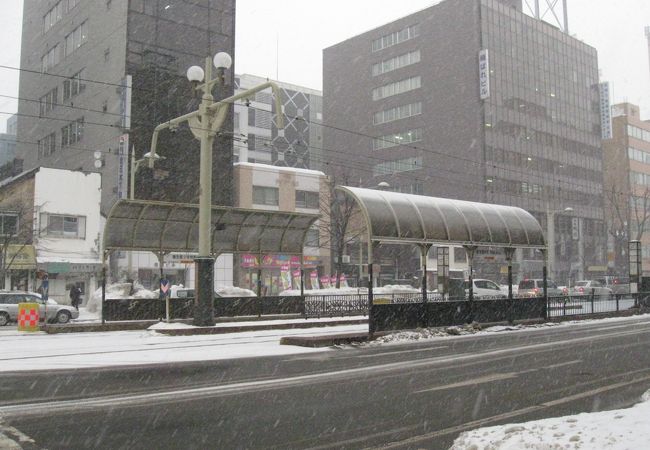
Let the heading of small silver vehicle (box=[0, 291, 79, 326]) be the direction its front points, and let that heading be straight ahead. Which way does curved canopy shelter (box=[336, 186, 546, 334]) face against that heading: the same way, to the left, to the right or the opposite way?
to the left

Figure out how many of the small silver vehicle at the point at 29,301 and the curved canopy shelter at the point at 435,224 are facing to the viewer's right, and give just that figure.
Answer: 1

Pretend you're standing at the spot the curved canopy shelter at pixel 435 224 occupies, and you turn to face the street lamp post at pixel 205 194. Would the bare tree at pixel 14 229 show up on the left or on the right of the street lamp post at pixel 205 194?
right

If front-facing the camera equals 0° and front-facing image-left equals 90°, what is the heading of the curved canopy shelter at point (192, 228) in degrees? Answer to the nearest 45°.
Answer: approximately 315°

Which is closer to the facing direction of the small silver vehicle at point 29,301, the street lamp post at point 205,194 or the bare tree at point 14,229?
the street lamp post

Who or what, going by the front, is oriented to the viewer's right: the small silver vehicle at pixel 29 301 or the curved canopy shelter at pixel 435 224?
the small silver vehicle

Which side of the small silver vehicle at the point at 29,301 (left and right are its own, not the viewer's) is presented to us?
right
